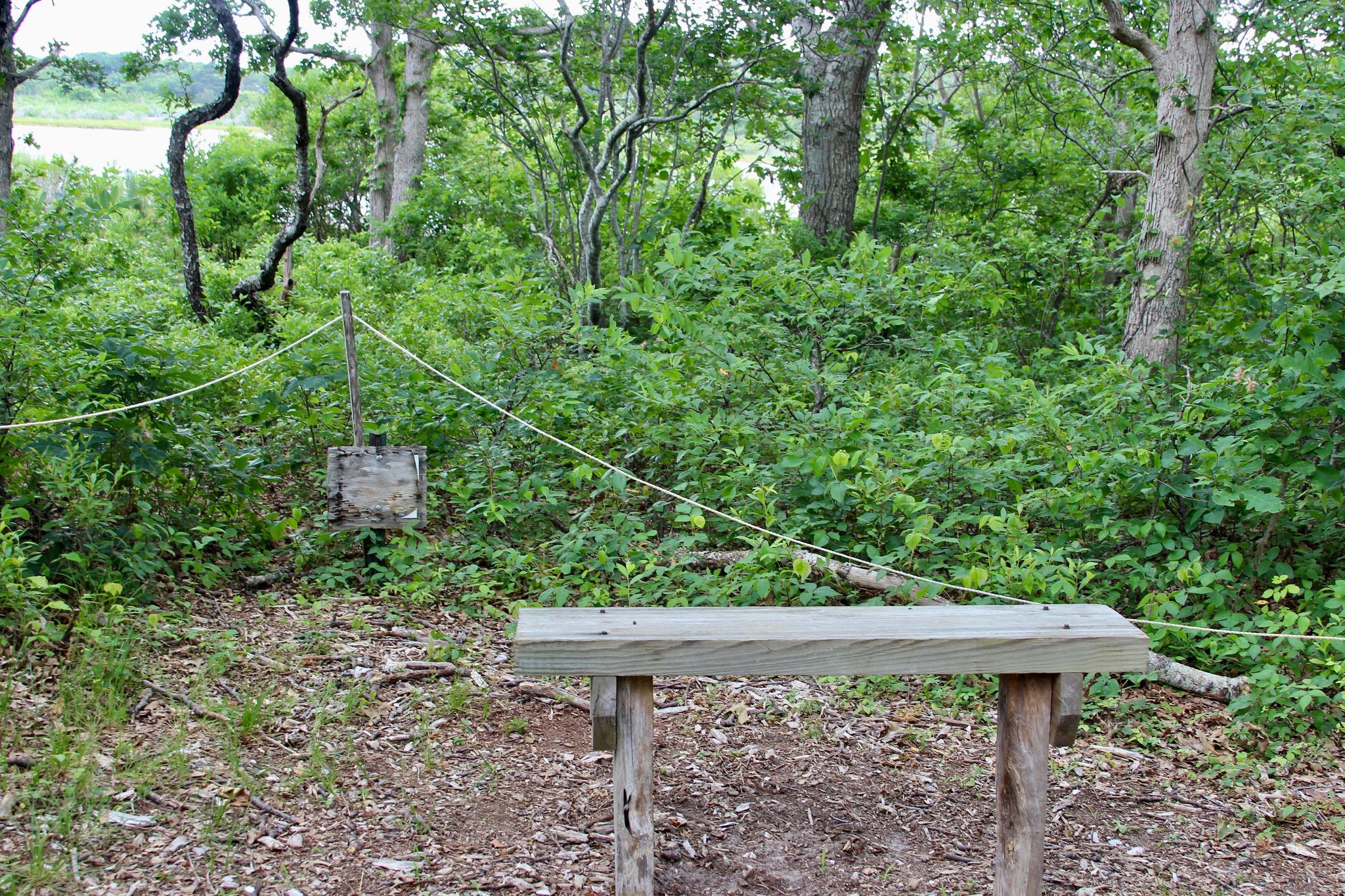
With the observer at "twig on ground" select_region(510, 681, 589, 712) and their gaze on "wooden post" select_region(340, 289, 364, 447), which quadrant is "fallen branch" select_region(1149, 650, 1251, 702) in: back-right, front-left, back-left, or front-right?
back-right

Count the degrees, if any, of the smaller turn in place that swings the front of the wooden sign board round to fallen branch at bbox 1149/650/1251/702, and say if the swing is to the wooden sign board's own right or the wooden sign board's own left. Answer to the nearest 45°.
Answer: approximately 90° to the wooden sign board's own left

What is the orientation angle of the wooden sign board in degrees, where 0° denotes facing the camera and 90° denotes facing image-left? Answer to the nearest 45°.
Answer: approximately 0°

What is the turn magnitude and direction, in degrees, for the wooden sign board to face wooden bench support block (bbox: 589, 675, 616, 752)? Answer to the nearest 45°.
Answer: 0° — it already faces it

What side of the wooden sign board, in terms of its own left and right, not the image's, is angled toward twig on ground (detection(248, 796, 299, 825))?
front

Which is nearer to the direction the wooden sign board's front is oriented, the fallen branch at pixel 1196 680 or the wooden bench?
the wooden bench

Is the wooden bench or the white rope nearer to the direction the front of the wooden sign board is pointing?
the wooden bench
